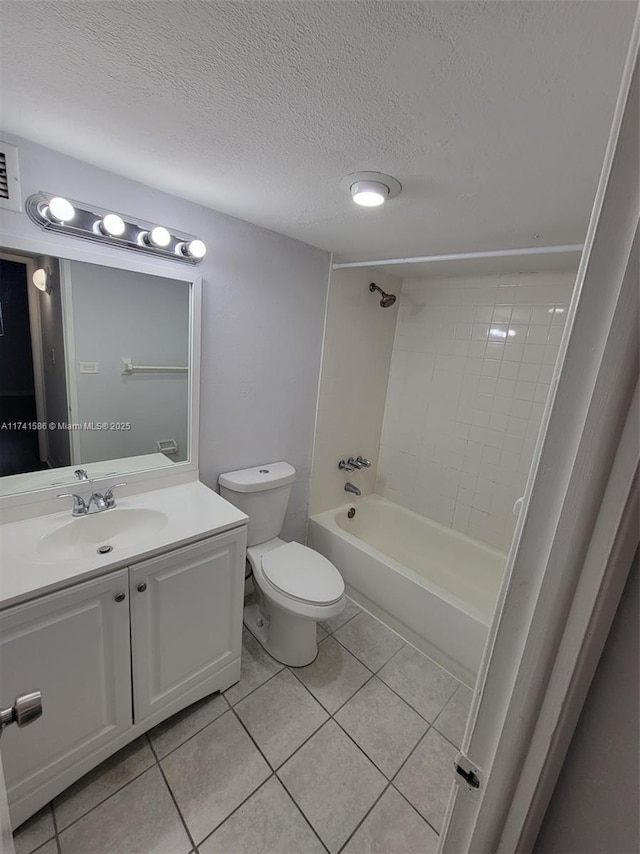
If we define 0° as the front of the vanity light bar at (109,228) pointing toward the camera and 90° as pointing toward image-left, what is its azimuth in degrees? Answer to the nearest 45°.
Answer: approximately 315°

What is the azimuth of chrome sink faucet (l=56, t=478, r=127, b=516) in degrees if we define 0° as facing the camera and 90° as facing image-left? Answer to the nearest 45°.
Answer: approximately 315°

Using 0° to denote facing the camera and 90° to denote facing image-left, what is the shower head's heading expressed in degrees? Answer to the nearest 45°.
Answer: approximately 315°
